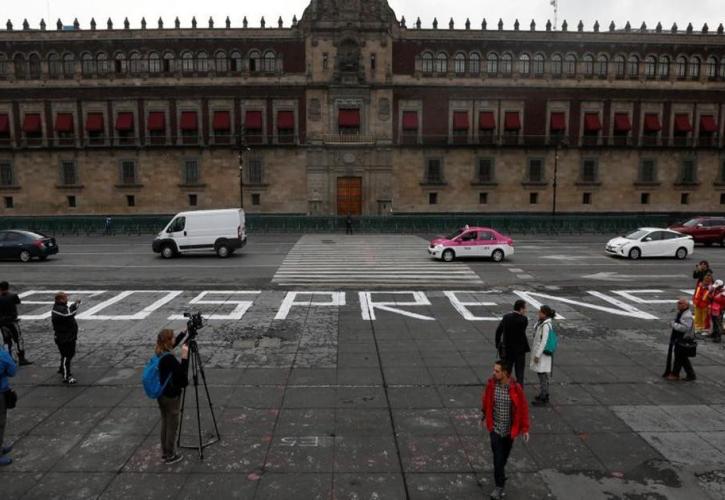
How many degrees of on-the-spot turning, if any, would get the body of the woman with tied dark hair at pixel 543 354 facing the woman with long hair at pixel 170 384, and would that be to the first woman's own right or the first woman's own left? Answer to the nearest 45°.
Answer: approximately 45° to the first woman's own left

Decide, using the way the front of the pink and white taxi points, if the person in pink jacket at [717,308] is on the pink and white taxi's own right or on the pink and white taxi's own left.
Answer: on the pink and white taxi's own left

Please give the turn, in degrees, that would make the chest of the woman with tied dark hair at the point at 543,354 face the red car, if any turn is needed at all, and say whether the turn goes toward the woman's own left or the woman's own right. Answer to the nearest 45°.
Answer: approximately 90° to the woman's own right

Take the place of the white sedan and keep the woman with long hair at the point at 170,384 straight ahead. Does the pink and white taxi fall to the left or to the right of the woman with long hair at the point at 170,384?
right

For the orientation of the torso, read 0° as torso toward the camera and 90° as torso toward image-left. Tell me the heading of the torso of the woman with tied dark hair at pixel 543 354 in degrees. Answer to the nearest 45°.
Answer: approximately 90°
